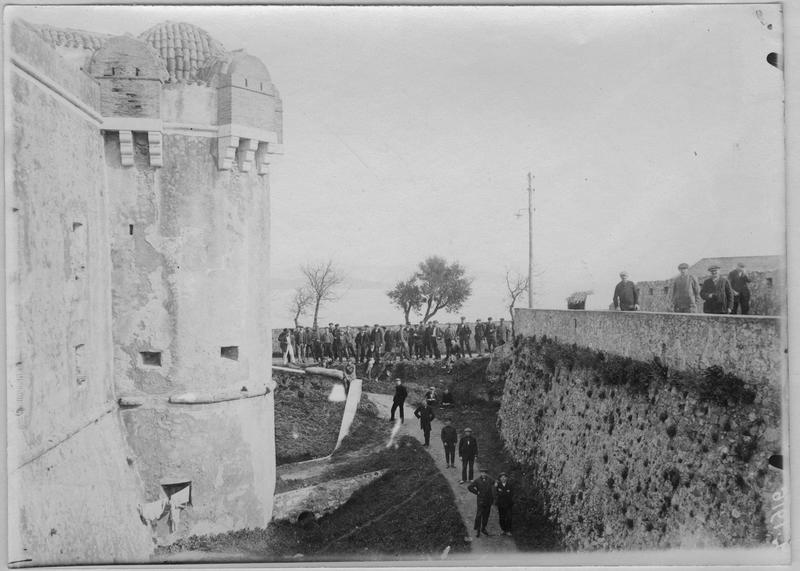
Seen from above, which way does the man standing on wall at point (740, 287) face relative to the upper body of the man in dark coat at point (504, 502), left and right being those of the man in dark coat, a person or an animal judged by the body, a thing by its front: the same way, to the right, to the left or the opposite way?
the same way

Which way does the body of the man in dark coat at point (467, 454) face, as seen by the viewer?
toward the camera

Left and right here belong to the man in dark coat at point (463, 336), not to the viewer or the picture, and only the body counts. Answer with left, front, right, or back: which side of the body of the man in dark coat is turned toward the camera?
front

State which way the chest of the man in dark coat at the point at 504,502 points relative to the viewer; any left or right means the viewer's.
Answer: facing the viewer

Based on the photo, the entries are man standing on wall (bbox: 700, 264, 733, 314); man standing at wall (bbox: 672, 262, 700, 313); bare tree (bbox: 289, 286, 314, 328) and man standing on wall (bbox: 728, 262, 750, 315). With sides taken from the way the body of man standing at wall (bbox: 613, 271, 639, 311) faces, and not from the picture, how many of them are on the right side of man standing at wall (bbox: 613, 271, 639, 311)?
1

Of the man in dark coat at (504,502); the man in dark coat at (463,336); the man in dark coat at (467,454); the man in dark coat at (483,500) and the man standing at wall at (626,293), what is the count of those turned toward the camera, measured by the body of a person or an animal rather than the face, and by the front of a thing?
5

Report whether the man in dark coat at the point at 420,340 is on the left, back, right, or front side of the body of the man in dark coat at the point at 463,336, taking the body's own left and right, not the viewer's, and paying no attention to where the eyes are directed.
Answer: right

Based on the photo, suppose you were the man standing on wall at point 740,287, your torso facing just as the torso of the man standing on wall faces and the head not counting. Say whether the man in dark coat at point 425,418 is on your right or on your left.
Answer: on your right

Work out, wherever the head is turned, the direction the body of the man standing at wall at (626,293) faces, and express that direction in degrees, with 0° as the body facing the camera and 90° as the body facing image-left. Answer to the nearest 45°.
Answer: approximately 0°

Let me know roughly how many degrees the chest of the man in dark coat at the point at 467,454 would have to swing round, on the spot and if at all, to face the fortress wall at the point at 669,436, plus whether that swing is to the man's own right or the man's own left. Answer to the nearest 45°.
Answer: approximately 45° to the man's own left

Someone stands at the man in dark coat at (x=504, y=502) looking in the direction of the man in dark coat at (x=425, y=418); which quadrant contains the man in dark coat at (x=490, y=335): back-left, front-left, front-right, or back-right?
front-right

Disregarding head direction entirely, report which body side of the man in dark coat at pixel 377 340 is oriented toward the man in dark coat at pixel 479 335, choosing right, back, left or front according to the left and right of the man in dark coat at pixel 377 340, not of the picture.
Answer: left

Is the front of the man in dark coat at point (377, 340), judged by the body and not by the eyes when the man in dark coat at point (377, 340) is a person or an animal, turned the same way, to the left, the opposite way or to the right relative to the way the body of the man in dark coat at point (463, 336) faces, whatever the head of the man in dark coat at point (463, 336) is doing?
the same way

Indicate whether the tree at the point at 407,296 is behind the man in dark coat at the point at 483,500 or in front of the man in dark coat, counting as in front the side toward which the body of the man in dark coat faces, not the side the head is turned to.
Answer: behind

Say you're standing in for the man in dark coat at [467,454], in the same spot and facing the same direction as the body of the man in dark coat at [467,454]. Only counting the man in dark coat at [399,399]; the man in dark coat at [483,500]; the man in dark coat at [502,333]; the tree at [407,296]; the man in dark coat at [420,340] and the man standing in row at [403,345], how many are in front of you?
1

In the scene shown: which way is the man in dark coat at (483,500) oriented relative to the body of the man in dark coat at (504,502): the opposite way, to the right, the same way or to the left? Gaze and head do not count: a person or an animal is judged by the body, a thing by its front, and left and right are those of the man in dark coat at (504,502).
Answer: the same way

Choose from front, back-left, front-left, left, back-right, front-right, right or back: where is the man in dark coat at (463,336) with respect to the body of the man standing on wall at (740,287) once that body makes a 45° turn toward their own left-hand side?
back
